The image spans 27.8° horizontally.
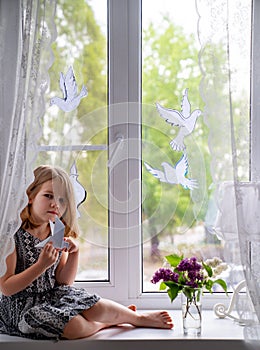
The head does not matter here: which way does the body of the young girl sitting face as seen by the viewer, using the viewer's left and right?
facing the viewer and to the right of the viewer

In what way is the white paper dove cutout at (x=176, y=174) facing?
to the viewer's left

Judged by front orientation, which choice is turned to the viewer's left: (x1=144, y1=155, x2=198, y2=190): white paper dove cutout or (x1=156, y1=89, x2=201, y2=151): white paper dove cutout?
(x1=144, y1=155, x2=198, y2=190): white paper dove cutout

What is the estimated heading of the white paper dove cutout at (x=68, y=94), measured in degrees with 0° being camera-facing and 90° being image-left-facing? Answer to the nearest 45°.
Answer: approximately 90°

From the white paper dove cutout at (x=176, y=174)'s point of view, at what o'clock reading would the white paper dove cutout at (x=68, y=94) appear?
the white paper dove cutout at (x=68, y=94) is roughly at 11 o'clock from the white paper dove cutout at (x=176, y=174).
